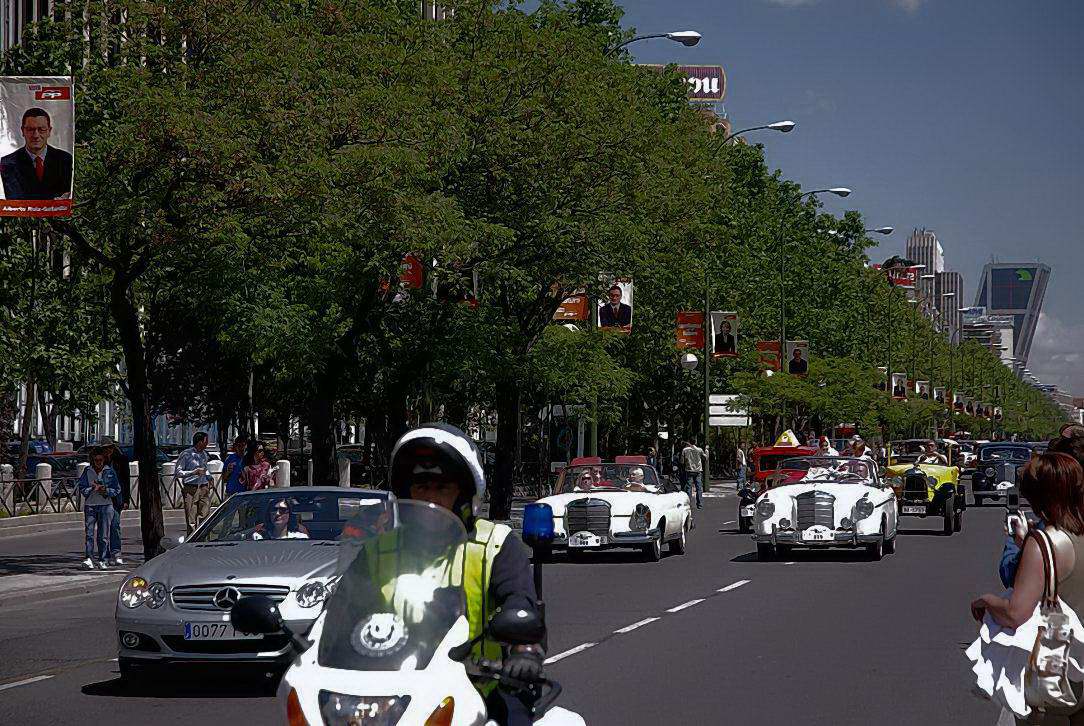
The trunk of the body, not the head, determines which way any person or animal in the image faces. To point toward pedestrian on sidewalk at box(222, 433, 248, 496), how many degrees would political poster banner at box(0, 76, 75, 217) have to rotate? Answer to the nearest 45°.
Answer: approximately 135° to its left

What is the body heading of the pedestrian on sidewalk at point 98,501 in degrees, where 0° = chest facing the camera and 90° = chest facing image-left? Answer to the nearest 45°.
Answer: approximately 0°

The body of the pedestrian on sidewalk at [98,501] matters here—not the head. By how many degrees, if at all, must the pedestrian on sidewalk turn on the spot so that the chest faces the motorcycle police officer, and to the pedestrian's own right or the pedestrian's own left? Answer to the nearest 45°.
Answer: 0° — they already face them

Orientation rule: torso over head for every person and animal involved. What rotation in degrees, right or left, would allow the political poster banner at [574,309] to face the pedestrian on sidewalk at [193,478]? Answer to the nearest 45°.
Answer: approximately 45° to its right

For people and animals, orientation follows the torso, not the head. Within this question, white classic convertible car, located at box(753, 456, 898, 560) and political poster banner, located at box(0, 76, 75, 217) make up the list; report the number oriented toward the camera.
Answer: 2

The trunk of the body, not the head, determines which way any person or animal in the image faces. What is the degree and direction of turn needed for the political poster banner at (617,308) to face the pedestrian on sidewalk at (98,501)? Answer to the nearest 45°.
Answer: approximately 45° to its right

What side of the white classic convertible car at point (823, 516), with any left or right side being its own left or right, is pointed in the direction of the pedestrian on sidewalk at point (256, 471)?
right

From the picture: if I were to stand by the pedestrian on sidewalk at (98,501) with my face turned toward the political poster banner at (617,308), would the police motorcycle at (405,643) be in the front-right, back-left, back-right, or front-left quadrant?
back-right

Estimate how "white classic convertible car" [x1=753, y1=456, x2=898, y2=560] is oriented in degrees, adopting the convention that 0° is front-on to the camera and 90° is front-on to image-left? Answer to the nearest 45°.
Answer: approximately 0°

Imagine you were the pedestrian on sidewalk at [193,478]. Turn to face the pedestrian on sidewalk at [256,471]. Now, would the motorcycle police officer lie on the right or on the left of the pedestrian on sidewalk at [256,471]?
right

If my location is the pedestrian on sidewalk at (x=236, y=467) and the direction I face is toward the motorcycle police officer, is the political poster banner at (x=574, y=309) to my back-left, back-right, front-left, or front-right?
back-left
